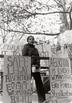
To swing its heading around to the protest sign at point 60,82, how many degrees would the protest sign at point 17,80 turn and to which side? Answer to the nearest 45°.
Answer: approximately 135° to its left

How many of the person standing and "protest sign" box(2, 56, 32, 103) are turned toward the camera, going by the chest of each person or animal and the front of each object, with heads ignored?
2

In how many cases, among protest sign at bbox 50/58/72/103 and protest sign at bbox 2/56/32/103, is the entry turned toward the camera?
2

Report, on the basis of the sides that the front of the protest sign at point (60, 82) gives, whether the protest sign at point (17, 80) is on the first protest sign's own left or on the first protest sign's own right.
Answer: on the first protest sign's own right

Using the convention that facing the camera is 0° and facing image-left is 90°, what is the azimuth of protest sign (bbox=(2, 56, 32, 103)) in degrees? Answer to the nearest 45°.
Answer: approximately 0°
